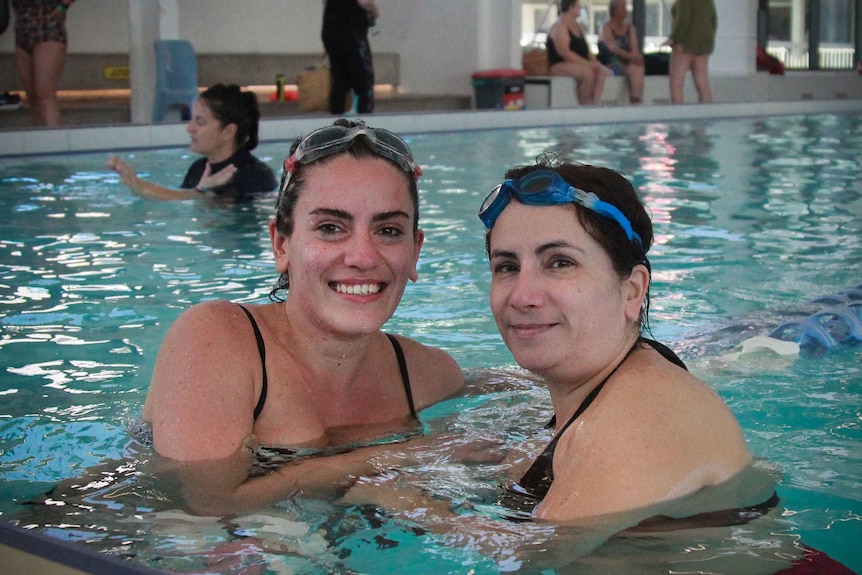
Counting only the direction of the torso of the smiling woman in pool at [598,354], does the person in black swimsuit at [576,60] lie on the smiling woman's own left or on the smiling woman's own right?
on the smiling woman's own right

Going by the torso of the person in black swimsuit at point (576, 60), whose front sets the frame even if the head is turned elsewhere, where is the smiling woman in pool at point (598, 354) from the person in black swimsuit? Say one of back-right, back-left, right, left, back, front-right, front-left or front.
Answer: front-right

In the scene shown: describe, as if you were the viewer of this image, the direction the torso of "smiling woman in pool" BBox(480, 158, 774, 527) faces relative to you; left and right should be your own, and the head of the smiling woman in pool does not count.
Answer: facing the viewer and to the left of the viewer

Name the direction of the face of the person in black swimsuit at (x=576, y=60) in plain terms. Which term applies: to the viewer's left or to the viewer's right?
to the viewer's right

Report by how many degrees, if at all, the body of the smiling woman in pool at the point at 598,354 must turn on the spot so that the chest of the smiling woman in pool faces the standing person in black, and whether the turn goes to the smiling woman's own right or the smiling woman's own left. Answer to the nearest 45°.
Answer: approximately 135° to the smiling woman's own right

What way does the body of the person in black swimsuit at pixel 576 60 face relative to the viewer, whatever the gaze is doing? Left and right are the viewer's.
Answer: facing the viewer and to the right of the viewer

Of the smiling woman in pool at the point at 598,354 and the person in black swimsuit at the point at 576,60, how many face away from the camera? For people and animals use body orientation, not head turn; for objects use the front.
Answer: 0

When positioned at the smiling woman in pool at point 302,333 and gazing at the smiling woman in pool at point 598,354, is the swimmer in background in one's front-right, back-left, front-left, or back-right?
back-left
